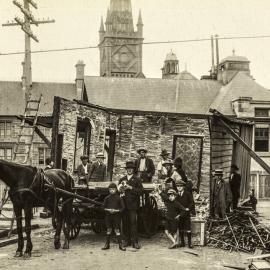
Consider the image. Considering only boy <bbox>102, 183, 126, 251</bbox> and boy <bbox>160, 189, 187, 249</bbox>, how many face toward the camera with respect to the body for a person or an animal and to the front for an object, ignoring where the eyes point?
2

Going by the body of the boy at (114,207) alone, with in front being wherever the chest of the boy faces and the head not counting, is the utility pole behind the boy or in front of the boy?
behind

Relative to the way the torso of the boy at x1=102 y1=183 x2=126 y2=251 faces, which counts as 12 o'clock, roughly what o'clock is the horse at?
The horse is roughly at 2 o'clock from the boy.

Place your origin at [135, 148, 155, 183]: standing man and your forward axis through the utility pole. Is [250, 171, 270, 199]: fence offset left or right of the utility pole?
right

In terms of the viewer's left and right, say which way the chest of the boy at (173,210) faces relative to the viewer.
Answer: facing the viewer

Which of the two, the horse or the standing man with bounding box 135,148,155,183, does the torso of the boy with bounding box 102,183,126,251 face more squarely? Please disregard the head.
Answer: the horse

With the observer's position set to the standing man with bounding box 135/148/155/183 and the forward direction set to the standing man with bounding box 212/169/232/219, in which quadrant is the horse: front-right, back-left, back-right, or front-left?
back-right

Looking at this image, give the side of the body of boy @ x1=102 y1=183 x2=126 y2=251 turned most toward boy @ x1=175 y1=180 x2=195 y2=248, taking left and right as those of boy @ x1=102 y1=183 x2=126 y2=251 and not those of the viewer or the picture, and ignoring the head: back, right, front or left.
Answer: left

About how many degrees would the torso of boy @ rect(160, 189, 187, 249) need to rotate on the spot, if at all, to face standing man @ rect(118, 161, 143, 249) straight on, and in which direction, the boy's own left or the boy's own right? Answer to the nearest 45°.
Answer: approximately 90° to the boy's own right

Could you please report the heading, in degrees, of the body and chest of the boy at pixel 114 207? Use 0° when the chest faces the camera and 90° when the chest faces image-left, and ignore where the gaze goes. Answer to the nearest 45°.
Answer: approximately 0°

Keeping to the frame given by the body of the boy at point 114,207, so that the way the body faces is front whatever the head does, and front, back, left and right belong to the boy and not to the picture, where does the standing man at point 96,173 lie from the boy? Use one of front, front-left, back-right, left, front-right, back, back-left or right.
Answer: back
